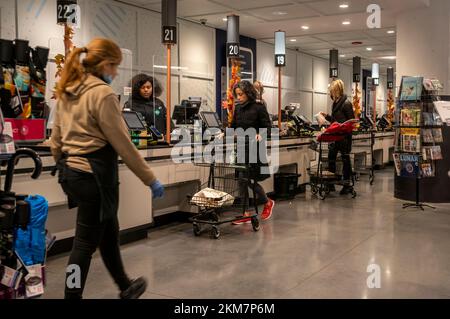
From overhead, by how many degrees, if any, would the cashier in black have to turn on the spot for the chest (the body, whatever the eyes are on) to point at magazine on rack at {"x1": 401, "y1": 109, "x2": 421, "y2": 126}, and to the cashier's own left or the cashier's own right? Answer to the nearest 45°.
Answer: approximately 90° to the cashier's own left

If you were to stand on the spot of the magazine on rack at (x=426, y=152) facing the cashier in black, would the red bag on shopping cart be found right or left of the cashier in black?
right

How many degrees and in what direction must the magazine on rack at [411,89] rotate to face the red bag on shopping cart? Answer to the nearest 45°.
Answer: approximately 90° to its right

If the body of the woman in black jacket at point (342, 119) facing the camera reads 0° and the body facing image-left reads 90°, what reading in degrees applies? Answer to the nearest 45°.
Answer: approximately 90°

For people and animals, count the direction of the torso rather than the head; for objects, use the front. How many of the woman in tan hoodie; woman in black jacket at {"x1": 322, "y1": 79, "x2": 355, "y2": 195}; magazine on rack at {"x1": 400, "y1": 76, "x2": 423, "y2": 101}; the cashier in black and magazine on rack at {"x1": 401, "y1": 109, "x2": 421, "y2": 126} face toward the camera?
3

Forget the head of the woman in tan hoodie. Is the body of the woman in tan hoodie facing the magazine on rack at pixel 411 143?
yes

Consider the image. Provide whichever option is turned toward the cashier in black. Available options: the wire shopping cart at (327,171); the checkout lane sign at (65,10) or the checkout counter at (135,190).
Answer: the wire shopping cart
